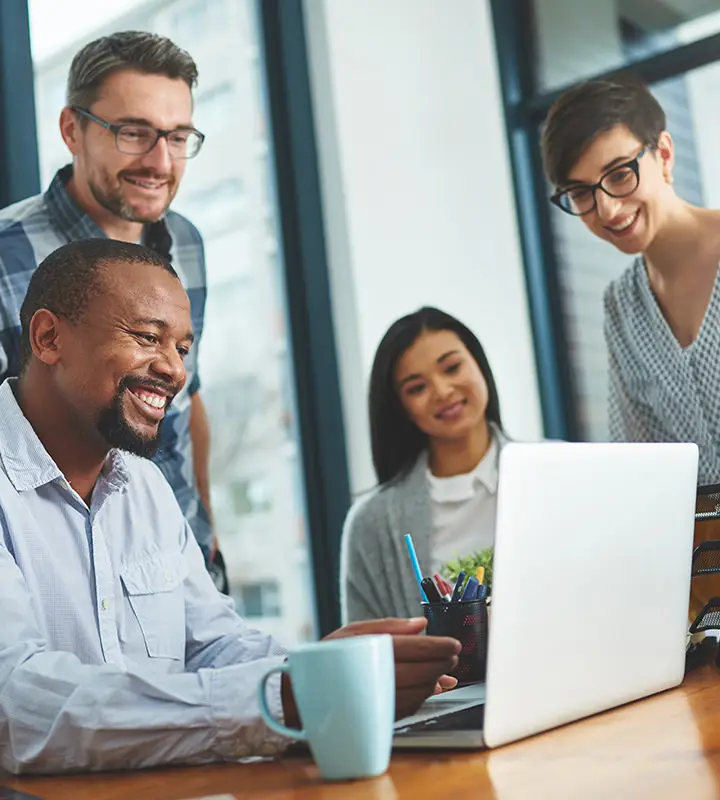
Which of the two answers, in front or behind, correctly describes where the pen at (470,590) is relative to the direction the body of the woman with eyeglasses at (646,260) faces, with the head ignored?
in front

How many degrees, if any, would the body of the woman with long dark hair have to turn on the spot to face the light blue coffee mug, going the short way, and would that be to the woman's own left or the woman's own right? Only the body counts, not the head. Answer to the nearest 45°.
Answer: approximately 45° to the woman's own right

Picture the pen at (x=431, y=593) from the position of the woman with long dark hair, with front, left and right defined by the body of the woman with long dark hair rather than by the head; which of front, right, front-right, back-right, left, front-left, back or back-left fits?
front-right

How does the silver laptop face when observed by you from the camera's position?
facing away from the viewer and to the left of the viewer

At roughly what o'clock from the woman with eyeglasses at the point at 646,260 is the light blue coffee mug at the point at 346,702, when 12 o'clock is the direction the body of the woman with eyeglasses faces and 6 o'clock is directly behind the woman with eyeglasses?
The light blue coffee mug is roughly at 11 o'clock from the woman with eyeglasses.

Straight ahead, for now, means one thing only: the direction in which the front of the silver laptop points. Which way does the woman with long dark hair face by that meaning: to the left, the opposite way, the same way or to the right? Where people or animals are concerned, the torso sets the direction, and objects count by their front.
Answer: the opposite way

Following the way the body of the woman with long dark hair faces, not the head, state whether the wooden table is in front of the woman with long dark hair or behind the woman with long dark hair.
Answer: in front

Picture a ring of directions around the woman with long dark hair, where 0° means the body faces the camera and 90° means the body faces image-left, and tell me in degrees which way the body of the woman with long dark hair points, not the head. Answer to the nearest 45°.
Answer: approximately 315°

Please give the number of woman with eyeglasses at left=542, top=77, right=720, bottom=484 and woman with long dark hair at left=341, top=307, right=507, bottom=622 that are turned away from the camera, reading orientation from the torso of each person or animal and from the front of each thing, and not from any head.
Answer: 0
